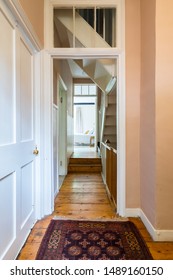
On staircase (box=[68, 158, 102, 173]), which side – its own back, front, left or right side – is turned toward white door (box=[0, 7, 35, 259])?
front

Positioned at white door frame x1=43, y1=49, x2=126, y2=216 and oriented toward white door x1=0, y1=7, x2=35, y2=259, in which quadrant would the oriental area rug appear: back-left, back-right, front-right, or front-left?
front-left

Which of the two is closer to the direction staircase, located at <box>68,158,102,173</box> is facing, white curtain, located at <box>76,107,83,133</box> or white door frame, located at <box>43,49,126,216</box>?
the white door frame

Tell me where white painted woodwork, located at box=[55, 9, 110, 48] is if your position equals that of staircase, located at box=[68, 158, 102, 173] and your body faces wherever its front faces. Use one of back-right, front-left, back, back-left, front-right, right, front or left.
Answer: front

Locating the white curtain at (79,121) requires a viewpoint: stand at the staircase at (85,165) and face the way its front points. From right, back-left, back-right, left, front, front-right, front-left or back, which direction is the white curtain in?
back

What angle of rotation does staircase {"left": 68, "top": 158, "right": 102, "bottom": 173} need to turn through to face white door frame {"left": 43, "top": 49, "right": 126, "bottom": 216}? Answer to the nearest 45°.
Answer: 0° — it already faces it

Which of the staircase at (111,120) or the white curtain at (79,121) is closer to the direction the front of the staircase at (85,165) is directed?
the staircase

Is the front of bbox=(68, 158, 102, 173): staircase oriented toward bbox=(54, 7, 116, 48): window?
yes

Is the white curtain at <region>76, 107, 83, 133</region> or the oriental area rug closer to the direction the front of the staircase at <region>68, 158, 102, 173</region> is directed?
the oriental area rug

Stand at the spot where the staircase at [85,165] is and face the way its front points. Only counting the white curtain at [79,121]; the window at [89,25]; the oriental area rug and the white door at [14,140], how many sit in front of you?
3

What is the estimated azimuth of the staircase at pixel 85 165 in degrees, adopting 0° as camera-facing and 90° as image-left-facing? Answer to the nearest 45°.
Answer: approximately 0°

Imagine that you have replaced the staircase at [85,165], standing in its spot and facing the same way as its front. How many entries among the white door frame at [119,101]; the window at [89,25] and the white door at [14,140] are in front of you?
3
